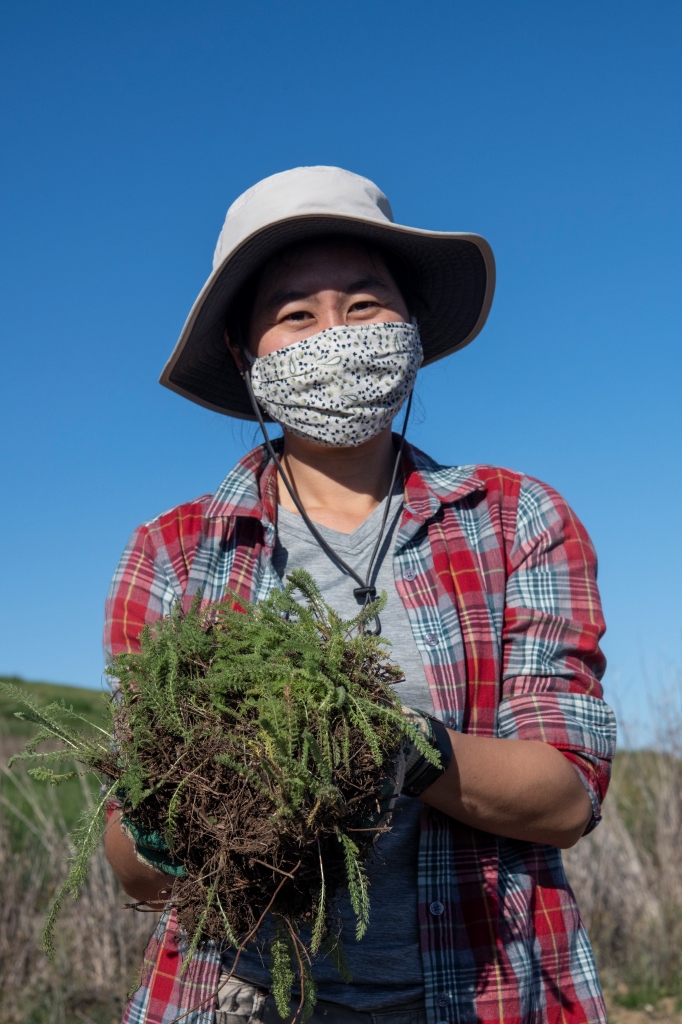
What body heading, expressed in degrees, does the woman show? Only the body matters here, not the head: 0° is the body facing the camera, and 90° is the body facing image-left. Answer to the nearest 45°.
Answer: approximately 0°
